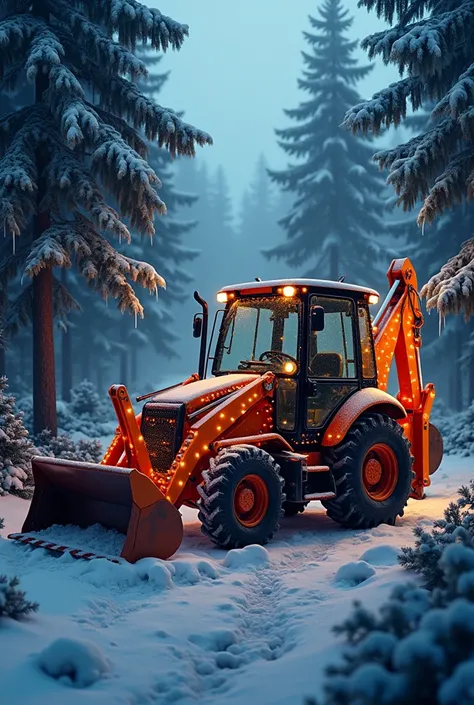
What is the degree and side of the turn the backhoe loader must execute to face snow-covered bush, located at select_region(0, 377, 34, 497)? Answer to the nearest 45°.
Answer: approximately 90° to its right

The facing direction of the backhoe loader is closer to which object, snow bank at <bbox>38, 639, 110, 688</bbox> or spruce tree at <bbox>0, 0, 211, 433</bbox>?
the snow bank

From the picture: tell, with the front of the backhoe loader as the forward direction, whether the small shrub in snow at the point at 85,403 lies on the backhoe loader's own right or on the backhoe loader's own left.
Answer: on the backhoe loader's own right

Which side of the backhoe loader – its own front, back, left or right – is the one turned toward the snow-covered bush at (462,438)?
back

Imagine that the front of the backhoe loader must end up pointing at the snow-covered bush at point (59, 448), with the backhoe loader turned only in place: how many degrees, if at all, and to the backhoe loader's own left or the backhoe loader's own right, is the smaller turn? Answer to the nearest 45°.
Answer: approximately 90° to the backhoe loader's own right

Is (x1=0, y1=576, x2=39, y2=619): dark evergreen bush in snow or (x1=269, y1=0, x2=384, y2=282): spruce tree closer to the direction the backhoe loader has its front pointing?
the dark evergreen bush in snow

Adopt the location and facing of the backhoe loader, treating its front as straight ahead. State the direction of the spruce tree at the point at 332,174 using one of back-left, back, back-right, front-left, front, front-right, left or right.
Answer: back-right

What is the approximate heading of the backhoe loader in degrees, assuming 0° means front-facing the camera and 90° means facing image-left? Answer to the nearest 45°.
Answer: approximately 45°
